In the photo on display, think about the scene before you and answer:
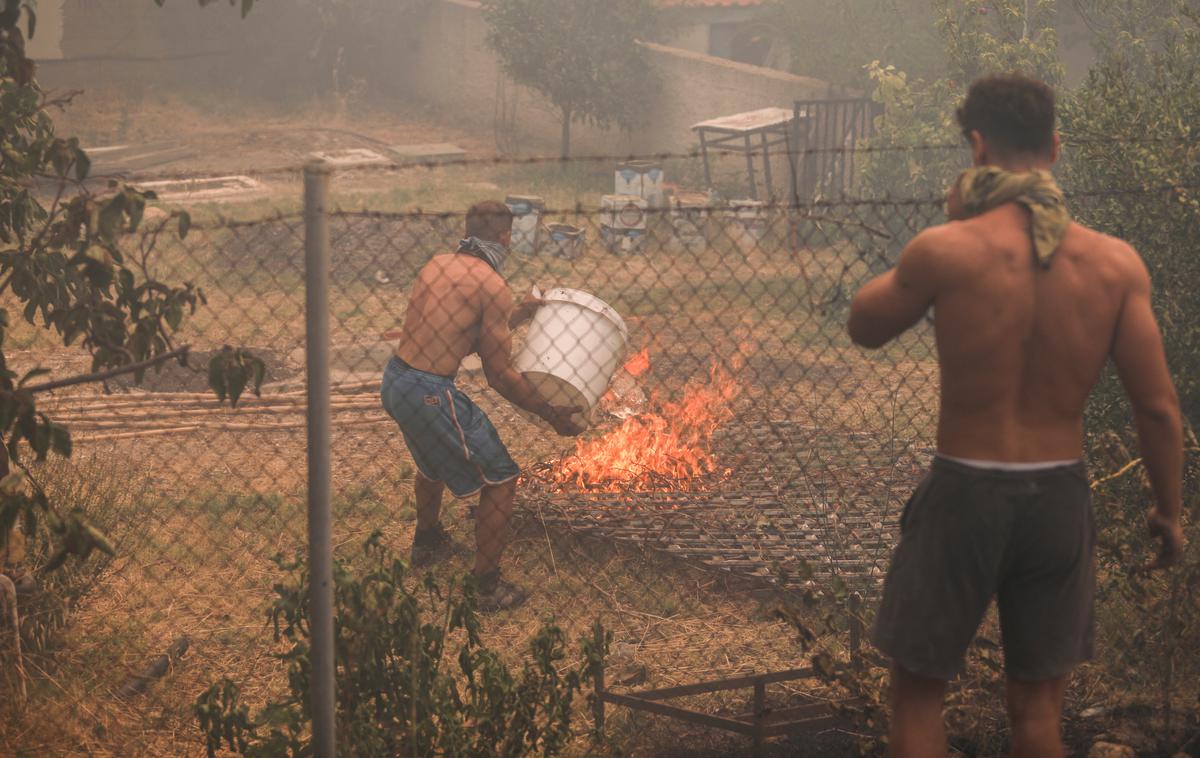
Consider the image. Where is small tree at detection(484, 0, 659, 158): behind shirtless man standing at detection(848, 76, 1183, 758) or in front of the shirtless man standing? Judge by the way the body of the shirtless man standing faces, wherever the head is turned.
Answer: in front

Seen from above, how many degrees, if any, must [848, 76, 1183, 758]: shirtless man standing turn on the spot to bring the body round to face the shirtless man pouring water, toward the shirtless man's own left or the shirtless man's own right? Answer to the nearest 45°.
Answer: approximately 45° to the shirtless man's own left

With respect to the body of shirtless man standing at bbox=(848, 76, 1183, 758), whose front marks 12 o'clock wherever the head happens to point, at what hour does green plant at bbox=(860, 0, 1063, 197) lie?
The green plant is roughly at 12 o'clock from the shirtless man standing.

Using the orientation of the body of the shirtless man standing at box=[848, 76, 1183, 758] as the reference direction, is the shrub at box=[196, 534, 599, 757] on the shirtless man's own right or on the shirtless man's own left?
on the shirtless man's own left

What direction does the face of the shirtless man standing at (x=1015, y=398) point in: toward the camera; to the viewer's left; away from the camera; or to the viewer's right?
away from the camera

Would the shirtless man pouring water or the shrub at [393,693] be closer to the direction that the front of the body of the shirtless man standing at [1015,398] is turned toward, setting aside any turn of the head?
the shirtless man pouring water

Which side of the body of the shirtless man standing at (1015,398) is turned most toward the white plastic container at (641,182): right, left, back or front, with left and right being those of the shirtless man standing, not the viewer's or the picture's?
front

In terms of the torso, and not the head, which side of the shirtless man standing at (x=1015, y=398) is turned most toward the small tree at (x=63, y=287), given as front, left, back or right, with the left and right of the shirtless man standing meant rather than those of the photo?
left

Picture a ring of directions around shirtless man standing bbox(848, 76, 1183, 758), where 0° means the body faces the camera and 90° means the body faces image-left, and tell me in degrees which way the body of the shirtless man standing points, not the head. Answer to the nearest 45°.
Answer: approximately 180°

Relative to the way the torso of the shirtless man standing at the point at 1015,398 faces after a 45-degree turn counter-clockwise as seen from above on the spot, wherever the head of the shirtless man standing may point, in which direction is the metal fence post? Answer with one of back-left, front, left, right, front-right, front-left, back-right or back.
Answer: front-left
